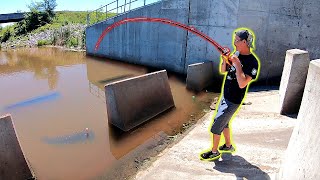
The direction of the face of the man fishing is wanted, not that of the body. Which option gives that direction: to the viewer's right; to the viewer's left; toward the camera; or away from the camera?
to the viewer's left
